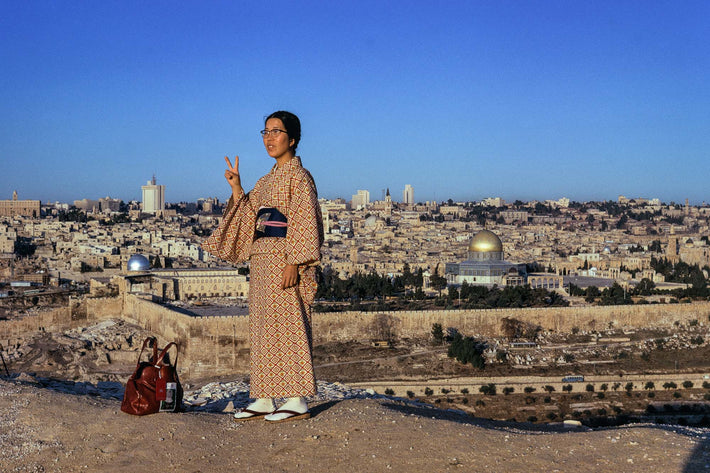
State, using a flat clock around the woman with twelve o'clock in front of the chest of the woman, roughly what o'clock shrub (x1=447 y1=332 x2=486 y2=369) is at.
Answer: The shrub is roughly at 5 o'clock from the woman.

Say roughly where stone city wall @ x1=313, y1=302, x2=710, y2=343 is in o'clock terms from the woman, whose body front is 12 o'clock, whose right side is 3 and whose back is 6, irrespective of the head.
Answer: The stone city wall is roughly at 5 o'clock from the woman.

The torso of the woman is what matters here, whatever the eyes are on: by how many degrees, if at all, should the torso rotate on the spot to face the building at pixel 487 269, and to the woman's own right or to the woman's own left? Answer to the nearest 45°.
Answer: approximately 135° to the woman's own right

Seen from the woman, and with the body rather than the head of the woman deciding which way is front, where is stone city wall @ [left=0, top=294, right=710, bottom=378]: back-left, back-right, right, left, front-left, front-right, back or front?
back-right

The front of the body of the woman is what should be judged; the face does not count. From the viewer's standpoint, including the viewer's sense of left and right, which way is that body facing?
facing the viewer and to the left of the viewer
